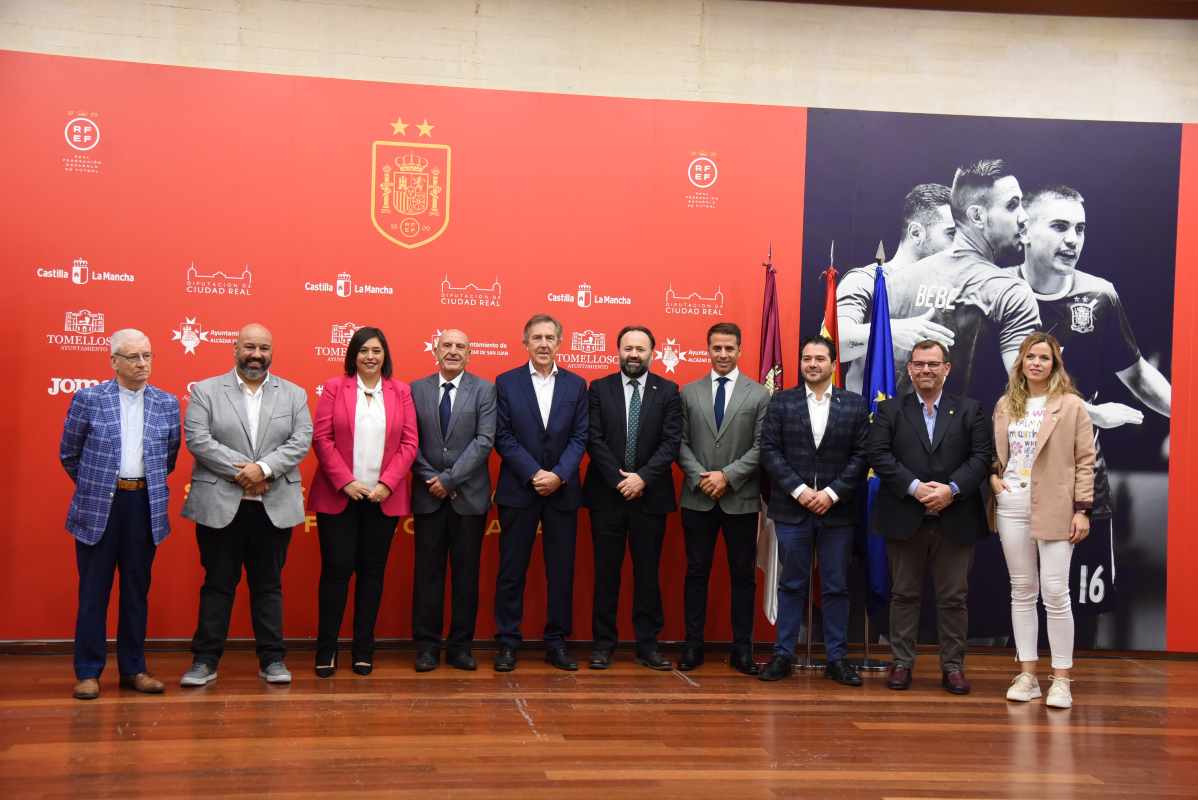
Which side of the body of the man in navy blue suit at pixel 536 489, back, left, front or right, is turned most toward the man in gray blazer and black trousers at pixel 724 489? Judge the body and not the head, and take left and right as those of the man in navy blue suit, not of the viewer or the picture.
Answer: left

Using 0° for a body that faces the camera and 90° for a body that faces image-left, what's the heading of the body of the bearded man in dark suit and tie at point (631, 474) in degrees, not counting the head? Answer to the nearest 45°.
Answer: approximately 0°

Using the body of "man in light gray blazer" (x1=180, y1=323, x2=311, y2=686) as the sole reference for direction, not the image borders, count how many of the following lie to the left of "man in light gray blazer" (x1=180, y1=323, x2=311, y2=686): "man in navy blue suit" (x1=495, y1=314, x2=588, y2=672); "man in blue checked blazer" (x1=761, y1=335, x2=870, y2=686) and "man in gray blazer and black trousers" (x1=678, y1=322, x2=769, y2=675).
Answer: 3

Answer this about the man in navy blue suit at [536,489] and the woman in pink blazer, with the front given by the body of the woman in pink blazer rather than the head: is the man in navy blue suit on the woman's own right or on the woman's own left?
on the woman's own left

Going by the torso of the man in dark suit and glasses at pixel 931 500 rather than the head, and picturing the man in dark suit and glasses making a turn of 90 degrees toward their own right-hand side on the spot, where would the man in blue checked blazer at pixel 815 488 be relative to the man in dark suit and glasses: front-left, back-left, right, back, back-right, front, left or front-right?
front

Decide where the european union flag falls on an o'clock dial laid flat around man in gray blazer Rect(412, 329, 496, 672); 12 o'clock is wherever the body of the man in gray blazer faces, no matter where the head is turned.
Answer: The european union flag is roughly at 9 o'clock from the man in gray blazer.

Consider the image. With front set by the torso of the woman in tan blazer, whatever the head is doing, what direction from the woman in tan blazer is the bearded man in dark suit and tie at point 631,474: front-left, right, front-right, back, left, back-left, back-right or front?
front-right

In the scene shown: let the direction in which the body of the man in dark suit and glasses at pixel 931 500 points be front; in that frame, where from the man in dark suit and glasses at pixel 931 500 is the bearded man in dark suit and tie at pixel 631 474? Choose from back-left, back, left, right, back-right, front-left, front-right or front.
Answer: right

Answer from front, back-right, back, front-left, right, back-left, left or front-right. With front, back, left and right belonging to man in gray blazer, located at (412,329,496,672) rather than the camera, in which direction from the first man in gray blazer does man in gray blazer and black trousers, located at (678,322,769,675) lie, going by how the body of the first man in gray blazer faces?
left

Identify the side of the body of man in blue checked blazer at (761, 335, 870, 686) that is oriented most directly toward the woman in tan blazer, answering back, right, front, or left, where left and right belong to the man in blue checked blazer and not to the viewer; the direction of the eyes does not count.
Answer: left
